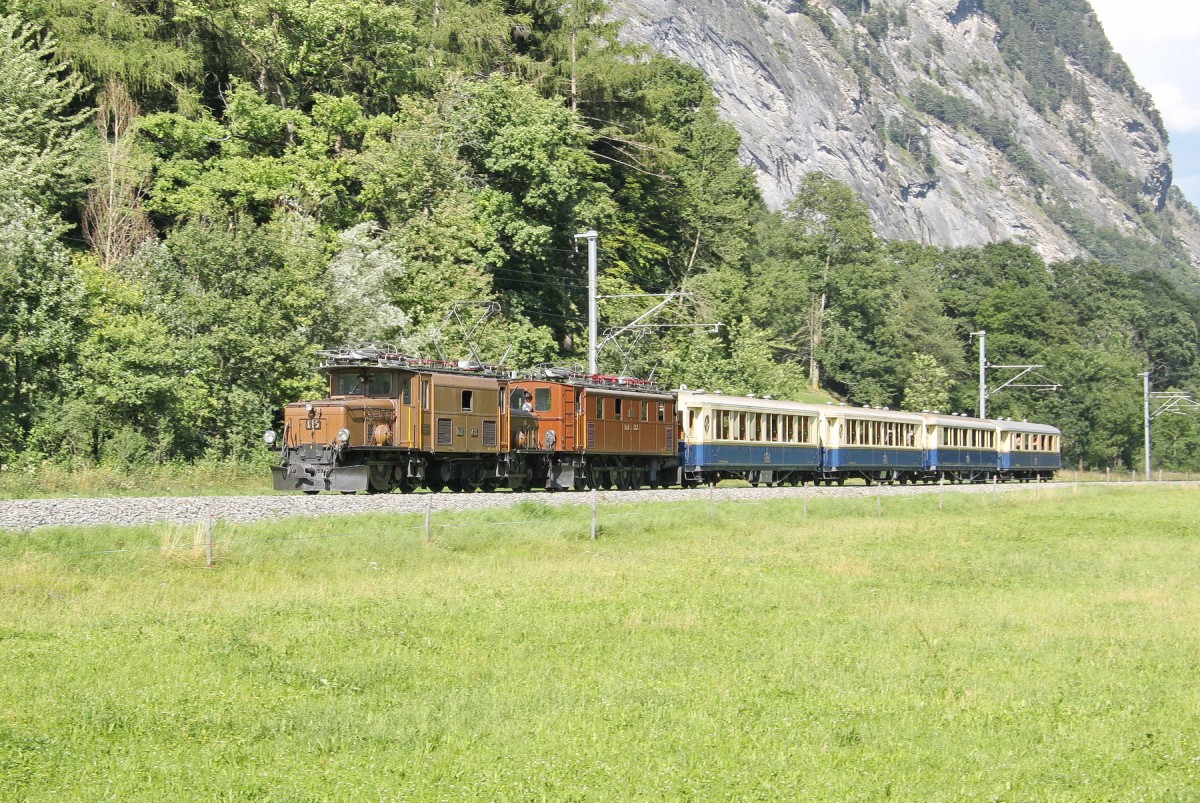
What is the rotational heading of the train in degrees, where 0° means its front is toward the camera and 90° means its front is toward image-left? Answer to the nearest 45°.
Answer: approximately 45°

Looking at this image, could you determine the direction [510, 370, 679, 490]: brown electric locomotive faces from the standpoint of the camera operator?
facing the viewer and to the left of the viewer

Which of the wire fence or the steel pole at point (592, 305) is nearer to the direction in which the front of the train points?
the wire fence

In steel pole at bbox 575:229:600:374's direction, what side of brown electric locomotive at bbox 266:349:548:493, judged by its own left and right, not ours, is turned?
back

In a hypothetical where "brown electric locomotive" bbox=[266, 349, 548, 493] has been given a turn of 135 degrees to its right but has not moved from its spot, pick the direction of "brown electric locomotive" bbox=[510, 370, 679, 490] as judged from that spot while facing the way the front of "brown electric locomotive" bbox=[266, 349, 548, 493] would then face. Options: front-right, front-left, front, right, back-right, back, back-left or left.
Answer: front-right

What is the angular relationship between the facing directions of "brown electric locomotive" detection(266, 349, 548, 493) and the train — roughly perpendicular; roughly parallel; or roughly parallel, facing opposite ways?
roughly parallel

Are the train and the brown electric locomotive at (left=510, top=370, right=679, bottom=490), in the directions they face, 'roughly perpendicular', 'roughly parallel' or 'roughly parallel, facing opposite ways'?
roughly parallel
